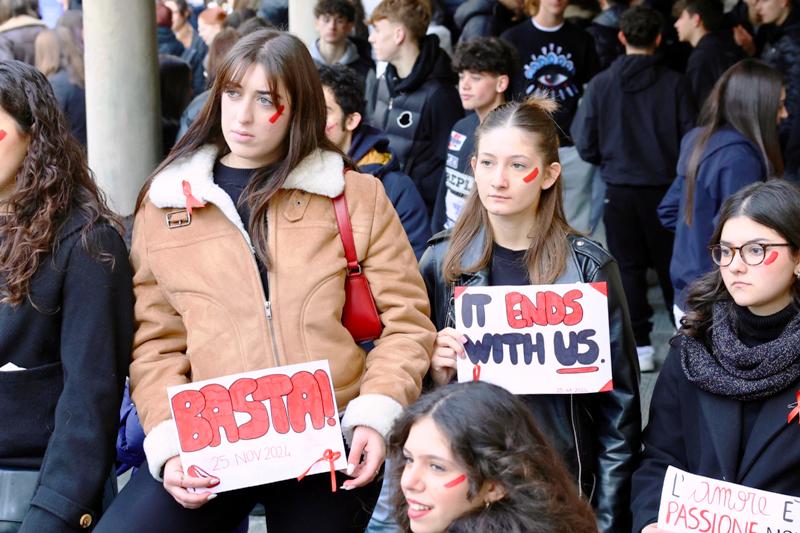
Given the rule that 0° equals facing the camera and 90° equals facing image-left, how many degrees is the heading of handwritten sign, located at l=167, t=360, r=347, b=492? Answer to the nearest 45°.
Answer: approximately 0°

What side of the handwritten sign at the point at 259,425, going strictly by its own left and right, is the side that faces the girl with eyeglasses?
left

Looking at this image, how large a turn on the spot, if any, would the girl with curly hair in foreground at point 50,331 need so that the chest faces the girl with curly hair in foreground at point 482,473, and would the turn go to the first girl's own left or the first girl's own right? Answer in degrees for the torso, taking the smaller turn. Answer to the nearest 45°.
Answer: approximately 90° to the first girl's own left

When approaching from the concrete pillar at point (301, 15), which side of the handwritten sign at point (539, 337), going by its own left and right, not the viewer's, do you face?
back

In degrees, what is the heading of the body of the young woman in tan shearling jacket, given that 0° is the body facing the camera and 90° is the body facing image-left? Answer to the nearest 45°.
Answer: approximately 0°

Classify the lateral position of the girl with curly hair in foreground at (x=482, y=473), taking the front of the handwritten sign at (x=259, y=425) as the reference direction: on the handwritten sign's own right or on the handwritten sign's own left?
on the handwritten sign's own left

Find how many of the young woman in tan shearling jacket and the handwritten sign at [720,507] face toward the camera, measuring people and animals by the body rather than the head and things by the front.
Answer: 2

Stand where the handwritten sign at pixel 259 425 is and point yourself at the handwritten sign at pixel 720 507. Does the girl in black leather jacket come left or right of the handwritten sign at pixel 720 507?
left
